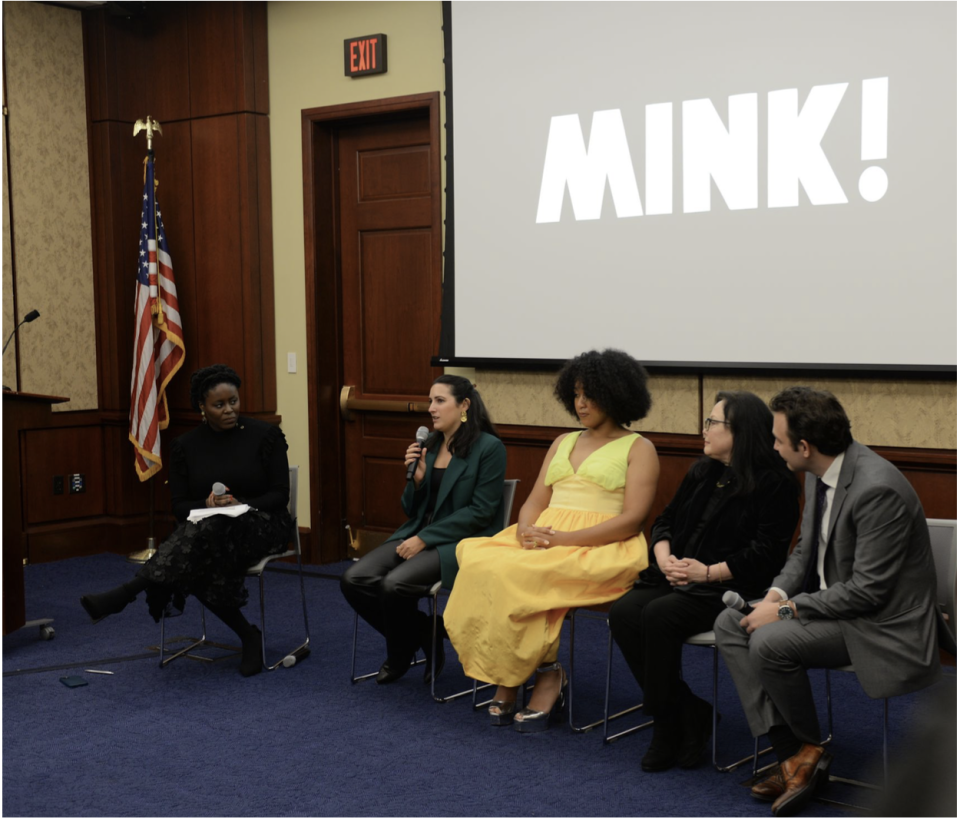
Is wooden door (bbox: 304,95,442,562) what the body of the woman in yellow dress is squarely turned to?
no

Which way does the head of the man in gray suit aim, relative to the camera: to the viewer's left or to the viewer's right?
to the viewer's left

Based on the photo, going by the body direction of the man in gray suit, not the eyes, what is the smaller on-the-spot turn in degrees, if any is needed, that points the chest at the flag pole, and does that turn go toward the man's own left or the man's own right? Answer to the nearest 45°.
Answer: approximately 90° to the man's own right

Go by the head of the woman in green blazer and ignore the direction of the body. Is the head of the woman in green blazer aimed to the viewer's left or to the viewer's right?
to the viewer's left

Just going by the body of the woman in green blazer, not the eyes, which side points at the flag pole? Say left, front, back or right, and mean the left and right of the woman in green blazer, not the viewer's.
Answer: right

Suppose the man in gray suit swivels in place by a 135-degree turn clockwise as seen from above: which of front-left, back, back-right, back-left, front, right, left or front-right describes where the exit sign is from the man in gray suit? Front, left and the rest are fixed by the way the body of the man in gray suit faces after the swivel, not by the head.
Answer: front-left

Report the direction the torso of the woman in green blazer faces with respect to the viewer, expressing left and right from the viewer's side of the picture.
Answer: facing the viewer and to the left of the viewer

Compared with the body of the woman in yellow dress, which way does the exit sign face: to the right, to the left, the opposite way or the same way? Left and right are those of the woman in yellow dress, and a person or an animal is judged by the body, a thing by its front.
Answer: the same way

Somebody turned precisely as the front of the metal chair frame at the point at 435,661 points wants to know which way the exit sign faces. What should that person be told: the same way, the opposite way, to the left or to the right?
the same way

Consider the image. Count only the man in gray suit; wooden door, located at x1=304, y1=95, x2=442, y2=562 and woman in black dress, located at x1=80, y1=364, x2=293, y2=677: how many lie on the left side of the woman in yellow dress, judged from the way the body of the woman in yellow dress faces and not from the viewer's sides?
1

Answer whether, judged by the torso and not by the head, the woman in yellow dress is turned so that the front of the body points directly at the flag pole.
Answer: no

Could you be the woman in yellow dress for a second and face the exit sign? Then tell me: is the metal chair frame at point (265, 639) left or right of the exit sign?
left

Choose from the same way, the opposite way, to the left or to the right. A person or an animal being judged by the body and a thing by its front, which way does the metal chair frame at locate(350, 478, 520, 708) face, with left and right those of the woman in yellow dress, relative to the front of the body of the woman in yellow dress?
the same way

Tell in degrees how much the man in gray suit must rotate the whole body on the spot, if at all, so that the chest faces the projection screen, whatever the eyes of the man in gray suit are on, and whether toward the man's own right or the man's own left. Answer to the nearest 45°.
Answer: approximately 135° to the man's own right

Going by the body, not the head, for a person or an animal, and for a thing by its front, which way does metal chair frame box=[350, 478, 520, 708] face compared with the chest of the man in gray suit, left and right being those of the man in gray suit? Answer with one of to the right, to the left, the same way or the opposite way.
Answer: the same way

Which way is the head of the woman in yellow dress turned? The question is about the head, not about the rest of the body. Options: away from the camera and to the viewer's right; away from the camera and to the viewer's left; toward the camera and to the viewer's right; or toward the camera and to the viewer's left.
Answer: toward the camera and to the viewer's left

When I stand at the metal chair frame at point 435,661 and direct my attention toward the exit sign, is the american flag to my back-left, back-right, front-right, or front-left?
front-left

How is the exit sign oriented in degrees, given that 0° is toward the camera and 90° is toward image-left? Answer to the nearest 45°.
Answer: approximately 45°
